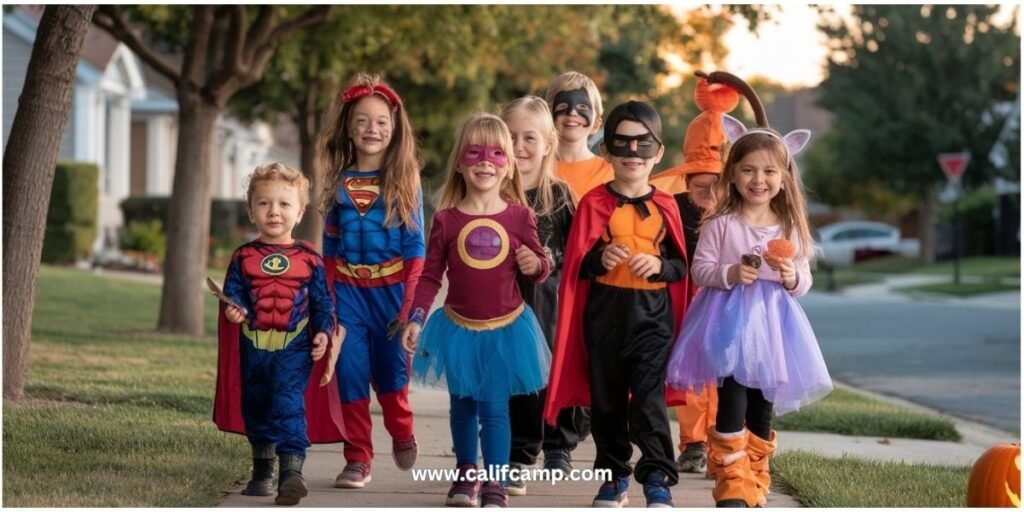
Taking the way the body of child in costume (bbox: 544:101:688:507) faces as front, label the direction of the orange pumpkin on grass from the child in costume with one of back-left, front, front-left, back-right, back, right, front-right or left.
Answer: left

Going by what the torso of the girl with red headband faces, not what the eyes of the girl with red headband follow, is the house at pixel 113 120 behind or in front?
behind

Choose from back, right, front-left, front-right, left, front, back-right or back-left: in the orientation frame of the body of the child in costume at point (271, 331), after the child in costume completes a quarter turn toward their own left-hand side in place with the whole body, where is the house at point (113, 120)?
left

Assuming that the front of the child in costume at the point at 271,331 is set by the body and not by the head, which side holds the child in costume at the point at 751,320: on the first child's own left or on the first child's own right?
on the first child's own left

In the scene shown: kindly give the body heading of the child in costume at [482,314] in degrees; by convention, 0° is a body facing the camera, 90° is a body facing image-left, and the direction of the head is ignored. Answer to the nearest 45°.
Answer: approximately 0°

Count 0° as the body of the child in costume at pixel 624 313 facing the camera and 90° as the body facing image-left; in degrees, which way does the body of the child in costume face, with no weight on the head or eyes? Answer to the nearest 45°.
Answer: approximately 0°

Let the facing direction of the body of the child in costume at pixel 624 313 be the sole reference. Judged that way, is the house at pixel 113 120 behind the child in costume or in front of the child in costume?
behind

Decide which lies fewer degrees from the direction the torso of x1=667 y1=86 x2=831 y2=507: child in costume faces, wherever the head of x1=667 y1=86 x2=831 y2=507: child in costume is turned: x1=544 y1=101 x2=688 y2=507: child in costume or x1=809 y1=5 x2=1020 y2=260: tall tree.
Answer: the child in costume

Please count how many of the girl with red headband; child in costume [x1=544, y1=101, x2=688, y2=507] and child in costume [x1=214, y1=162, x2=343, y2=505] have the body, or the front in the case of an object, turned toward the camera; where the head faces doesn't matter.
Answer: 3
